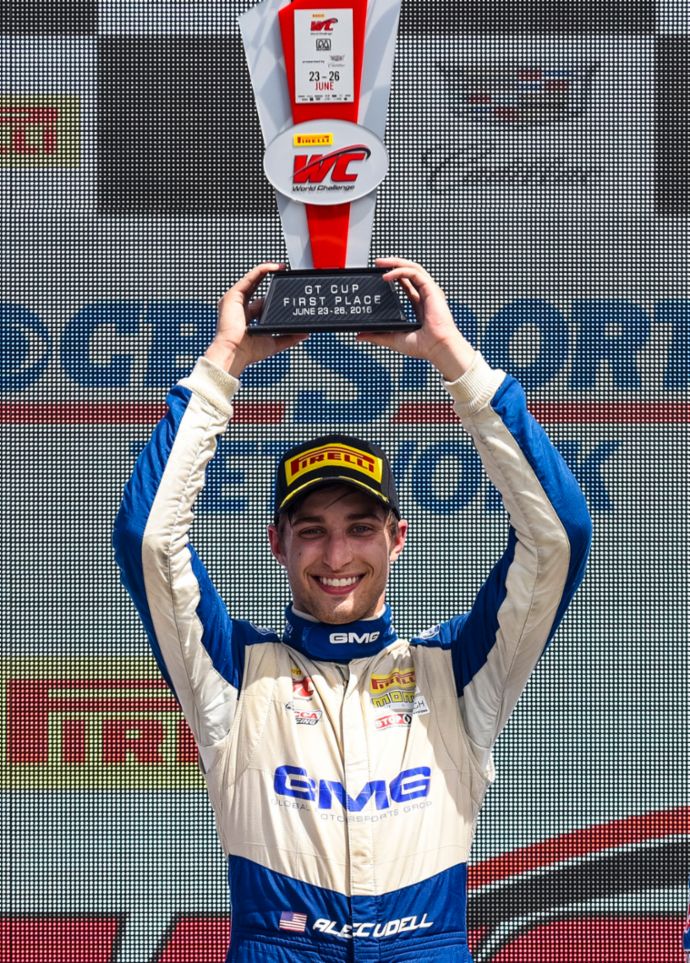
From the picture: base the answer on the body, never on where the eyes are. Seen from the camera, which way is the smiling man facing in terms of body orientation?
toward the camera

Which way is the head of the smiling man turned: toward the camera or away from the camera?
toward the camera
